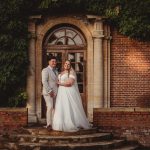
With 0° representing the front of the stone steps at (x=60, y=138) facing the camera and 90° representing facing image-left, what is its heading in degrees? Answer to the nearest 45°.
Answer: approximately 0°

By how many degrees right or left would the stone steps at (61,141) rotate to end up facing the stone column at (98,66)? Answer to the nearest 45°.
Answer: approximately 180°

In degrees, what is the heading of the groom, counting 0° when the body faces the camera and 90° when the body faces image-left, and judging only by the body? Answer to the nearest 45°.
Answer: approximately 315°

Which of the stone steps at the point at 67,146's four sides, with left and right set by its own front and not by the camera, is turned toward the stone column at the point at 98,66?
back

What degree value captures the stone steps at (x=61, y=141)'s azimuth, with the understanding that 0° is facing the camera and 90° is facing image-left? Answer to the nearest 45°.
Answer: approximately 0°

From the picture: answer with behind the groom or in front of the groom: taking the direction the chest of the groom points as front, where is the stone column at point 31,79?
behind

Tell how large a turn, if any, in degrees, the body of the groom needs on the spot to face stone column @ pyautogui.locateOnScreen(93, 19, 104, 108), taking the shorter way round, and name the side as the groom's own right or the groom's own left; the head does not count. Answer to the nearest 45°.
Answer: approximately 90° to the groom's own left

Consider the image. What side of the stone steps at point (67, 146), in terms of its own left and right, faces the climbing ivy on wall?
back

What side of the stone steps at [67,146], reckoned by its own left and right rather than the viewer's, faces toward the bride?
back
